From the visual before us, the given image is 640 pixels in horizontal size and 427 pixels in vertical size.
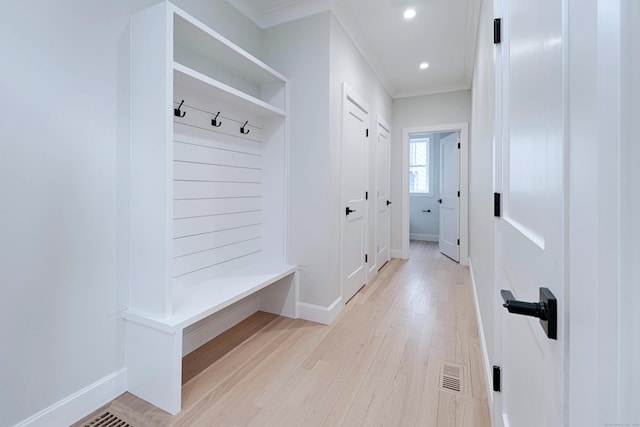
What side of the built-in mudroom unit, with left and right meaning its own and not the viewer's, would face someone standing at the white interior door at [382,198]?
left

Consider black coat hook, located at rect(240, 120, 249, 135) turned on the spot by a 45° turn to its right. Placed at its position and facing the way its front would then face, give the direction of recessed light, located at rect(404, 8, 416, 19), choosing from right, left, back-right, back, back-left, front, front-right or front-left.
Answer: left

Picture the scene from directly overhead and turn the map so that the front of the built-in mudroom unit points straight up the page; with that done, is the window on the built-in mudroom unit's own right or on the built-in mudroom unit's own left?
on the built-in mudroom unit's own left

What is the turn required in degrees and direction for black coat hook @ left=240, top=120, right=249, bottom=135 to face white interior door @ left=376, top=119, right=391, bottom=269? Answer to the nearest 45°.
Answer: approximately 90° to its left

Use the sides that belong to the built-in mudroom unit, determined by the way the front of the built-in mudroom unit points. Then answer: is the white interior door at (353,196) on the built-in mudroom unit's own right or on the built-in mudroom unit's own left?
on the built-in mudroom unit's own left

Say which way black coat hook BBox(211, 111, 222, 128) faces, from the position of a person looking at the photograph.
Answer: facing the viewer and to the right of the viewer

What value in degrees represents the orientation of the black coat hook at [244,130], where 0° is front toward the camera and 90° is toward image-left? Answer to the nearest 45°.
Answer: approximately 315°

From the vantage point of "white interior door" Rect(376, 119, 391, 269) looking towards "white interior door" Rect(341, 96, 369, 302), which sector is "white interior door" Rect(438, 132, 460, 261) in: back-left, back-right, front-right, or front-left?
back-left

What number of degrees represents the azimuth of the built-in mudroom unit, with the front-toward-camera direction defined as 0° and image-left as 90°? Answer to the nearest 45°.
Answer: approximately 315°

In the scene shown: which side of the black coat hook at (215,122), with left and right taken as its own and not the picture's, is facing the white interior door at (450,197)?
left

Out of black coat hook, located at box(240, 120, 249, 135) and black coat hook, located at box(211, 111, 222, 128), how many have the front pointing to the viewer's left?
0

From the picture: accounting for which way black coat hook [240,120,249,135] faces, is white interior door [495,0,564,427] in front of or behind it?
in front

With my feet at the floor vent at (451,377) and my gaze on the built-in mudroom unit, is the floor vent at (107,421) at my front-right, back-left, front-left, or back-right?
front-left
